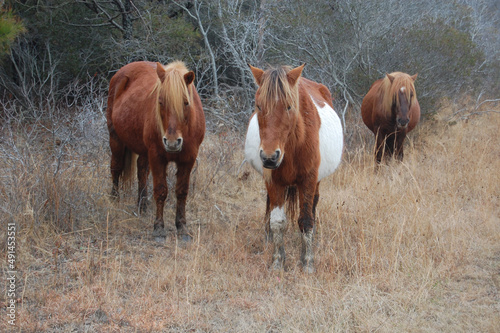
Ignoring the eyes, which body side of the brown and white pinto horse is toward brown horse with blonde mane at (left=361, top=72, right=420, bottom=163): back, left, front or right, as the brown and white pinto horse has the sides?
back

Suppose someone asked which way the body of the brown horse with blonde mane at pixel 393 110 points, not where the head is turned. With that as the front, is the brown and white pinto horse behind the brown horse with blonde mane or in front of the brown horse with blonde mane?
in front

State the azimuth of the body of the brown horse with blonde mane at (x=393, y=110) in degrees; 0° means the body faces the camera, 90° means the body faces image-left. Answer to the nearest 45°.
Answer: approximately 0°

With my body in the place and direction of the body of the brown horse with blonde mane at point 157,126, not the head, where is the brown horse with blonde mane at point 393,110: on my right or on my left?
on my left

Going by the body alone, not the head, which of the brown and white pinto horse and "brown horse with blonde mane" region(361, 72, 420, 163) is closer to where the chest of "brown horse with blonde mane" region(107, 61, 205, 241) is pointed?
the brown and white pinto horse

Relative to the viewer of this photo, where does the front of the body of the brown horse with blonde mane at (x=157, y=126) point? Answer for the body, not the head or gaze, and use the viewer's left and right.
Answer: facing the viewer and to the right of the viewer

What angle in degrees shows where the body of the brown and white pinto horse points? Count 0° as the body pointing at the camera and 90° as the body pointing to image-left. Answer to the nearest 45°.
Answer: approximately 0°

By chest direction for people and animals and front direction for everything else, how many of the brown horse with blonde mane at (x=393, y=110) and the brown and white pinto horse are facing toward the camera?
2

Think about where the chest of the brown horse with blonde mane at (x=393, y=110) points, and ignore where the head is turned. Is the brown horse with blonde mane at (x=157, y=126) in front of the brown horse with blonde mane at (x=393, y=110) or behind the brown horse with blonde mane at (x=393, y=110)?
in front
